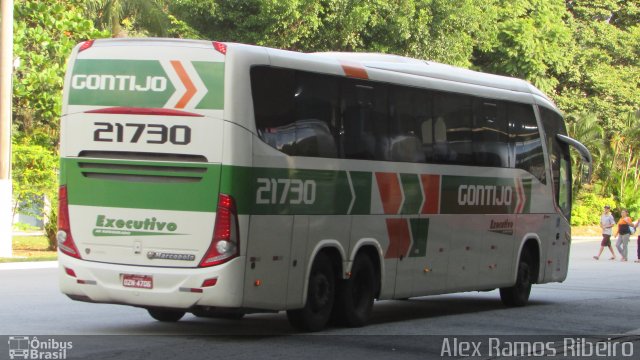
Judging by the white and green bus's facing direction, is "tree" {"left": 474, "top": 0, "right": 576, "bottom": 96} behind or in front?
in front

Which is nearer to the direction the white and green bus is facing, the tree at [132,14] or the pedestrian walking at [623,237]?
the pedestrian walking

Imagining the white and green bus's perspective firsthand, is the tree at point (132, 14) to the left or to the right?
on its left

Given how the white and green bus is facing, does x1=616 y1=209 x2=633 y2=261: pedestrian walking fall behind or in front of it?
in front

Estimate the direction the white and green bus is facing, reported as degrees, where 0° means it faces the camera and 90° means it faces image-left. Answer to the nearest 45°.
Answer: approximately 225°

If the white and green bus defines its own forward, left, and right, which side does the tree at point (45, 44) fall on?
on its left

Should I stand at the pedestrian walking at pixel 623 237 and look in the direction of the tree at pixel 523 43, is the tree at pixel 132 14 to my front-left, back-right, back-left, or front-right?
front-left
